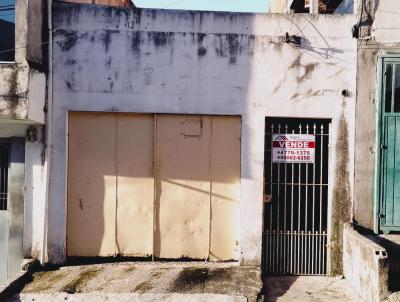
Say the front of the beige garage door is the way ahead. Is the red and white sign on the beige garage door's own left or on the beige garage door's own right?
on the beige garage door's own left

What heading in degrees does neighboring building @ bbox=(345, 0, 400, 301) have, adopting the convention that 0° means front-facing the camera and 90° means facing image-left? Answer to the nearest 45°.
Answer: approximately 0°

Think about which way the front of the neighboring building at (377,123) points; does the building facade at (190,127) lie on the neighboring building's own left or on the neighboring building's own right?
on the neighboring building's own right

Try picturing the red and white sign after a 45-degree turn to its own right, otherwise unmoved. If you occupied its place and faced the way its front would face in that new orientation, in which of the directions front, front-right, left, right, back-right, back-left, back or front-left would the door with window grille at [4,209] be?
front-right

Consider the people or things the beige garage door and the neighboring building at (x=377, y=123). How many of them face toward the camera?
2

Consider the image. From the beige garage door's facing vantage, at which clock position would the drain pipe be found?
The drain pipe is roughly at 3 o'clock from the beige garage door.

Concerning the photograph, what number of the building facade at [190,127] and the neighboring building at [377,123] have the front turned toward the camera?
2

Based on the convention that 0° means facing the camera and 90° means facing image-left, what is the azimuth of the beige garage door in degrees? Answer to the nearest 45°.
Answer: approximately 0°

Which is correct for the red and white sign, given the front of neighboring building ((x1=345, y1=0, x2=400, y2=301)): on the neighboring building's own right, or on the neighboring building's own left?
on the neighboring building's own right

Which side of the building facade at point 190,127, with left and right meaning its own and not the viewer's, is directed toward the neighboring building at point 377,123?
left
